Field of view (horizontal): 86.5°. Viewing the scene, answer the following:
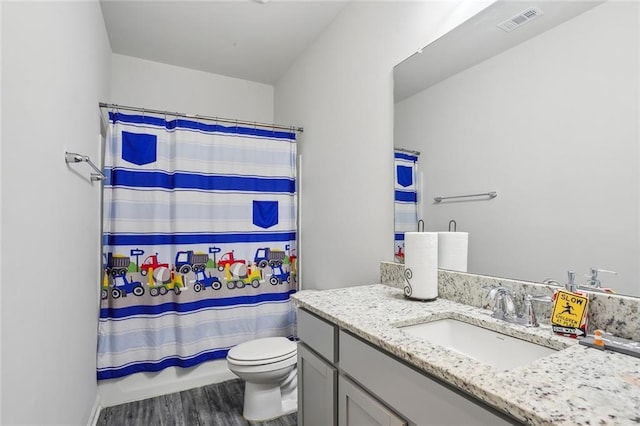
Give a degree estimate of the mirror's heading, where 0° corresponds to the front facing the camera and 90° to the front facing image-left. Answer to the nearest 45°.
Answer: approximately 45°

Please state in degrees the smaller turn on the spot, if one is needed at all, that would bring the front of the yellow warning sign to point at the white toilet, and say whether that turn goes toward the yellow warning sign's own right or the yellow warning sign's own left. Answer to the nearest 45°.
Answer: approximately 90° to the yellow warning sign's own right

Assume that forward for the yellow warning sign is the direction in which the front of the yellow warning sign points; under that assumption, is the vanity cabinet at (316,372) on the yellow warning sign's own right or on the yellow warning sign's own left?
on the yellow warning sign's own right

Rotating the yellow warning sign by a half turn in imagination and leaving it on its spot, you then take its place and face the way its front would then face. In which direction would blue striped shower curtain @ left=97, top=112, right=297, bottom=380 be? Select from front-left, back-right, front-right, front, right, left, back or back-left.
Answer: left

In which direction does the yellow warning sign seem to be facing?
toward the camera

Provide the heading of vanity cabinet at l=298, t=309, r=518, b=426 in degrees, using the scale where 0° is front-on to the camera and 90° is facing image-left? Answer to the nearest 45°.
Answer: approximately 45°

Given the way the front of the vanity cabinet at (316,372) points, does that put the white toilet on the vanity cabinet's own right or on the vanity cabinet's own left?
on the vanity cabinet's own right

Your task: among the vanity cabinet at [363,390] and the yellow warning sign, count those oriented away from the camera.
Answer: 0

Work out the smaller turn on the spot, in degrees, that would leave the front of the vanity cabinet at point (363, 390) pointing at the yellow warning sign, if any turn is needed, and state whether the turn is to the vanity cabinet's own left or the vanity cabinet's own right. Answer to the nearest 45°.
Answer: approximately 135° to the vanity cabinet's own left

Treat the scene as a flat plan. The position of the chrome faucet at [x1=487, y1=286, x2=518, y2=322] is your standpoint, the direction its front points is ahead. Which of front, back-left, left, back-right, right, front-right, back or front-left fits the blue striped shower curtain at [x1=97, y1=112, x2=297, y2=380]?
front-right
